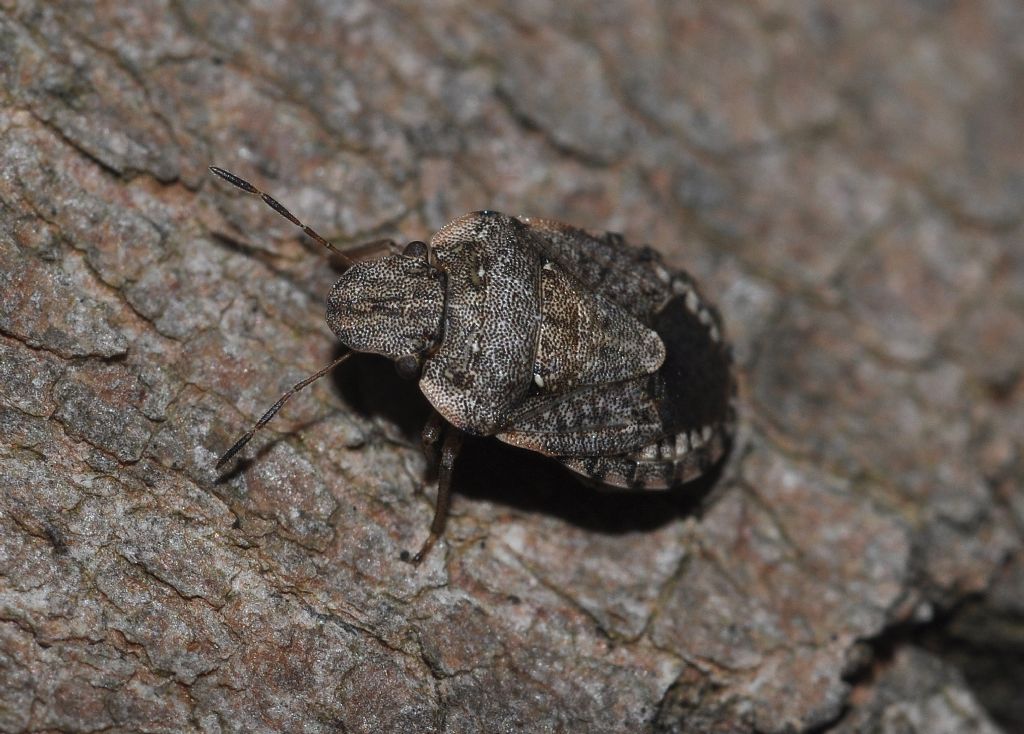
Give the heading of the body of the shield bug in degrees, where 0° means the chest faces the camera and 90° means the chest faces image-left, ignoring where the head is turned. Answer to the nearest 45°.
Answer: approximately 90°
